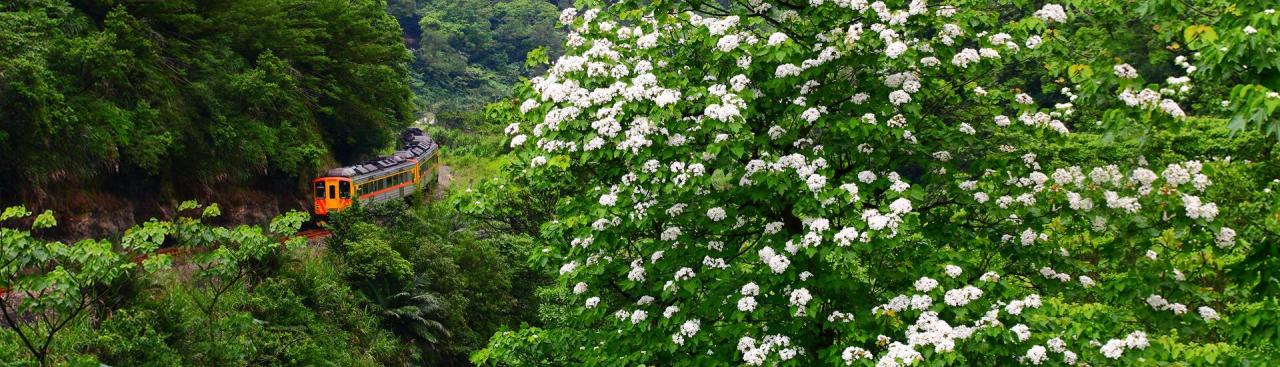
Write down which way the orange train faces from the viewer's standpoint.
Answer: facing the viewer and to the left of the viewer

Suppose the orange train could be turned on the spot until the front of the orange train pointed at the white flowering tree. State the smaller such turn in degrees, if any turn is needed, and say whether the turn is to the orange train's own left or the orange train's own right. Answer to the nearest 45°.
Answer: approximately 45° to the orange train's own left
